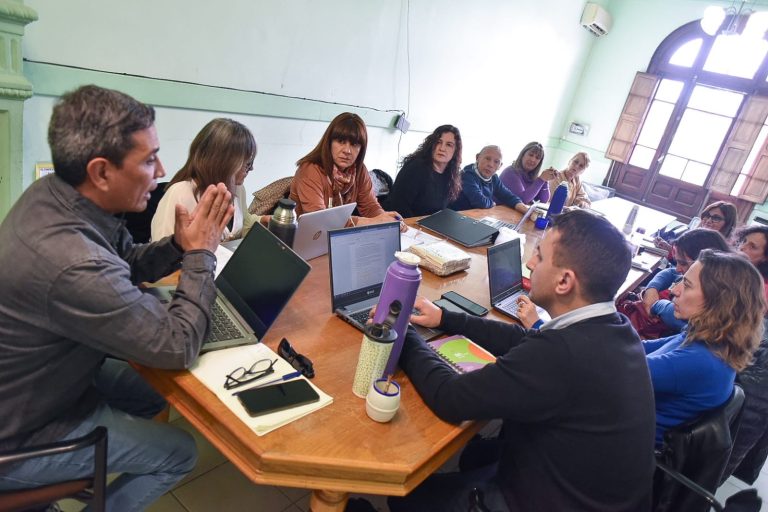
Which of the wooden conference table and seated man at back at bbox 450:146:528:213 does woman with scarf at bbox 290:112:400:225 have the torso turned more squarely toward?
the wooden conference table

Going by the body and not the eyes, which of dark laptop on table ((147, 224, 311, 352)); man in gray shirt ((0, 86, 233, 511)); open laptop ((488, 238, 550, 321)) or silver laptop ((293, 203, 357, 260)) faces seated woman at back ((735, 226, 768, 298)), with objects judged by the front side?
the man in gray shirt

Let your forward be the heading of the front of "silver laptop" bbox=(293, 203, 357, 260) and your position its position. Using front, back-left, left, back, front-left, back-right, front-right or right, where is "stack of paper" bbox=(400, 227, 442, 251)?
right

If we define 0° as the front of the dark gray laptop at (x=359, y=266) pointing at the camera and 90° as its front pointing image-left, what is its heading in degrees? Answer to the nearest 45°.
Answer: approximately 315°

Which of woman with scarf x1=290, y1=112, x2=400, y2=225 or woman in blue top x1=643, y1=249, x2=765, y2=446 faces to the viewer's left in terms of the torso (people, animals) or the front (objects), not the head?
the woman in blue top

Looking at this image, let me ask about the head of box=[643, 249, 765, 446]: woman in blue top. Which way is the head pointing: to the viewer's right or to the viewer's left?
to the viewer's left

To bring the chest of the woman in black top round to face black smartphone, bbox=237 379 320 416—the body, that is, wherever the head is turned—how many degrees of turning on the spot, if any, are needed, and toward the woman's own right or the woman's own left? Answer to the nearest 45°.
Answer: approximately 45° to the woman's own right

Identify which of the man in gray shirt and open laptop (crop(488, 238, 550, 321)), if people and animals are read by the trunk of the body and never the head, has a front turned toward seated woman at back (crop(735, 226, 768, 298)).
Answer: the man in gray shirt

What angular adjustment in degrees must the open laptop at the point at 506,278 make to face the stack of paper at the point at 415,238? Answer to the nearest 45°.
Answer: approximately 180°

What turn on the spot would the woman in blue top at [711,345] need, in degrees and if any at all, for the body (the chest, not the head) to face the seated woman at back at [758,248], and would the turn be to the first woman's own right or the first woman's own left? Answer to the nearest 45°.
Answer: approximately 90° to the first woman's own right

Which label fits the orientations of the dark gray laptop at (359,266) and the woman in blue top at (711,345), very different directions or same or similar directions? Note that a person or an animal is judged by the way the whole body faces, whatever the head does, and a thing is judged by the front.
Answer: very different directions

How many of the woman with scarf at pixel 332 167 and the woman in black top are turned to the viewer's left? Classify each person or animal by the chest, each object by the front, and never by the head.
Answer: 0

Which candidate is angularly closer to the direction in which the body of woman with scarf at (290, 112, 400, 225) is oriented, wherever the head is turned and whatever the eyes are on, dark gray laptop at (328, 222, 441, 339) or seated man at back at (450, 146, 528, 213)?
the dark gray laptop

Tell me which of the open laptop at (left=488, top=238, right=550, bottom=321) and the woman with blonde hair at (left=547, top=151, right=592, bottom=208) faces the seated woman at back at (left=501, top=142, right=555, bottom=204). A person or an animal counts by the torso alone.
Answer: the woman with blonde hair

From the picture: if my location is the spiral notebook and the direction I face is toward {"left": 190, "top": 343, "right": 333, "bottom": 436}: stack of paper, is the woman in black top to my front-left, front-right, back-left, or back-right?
back-right

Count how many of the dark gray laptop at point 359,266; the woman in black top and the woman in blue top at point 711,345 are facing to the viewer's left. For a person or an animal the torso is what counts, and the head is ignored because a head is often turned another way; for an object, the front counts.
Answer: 1

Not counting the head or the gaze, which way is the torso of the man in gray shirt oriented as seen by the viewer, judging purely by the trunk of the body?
to the viewer's right
